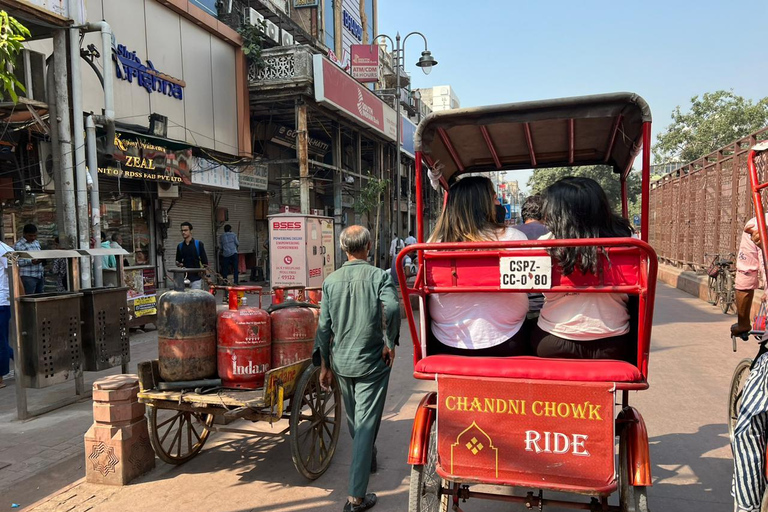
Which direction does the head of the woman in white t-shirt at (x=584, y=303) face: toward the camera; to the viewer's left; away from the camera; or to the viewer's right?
away from the camera

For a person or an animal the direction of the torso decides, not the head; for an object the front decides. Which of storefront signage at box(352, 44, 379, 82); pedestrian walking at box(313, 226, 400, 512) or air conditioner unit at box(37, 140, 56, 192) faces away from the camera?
the pedestrian walking

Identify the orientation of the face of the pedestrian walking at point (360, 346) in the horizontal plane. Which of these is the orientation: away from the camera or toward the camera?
away from the camera

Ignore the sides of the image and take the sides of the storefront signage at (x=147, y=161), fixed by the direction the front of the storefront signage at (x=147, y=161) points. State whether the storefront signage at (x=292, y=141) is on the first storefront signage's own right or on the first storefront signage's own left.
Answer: on the first storefront signage's own left

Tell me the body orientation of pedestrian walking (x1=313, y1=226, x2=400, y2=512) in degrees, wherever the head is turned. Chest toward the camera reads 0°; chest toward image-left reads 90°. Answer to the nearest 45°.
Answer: approximately 180°

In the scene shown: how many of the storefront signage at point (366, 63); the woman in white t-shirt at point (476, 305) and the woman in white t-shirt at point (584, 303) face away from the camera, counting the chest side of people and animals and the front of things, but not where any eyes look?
2

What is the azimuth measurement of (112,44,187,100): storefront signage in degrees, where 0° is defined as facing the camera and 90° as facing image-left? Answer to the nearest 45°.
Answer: approximately 315°

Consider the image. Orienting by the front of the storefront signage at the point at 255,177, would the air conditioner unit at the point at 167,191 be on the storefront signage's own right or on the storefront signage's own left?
on the storefront signage's own right

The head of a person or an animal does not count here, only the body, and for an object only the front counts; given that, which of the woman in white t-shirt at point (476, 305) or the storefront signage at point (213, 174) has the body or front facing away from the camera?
the woman in white t-shirt

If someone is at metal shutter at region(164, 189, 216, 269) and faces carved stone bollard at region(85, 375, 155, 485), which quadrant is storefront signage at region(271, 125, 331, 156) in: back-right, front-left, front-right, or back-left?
back-left
